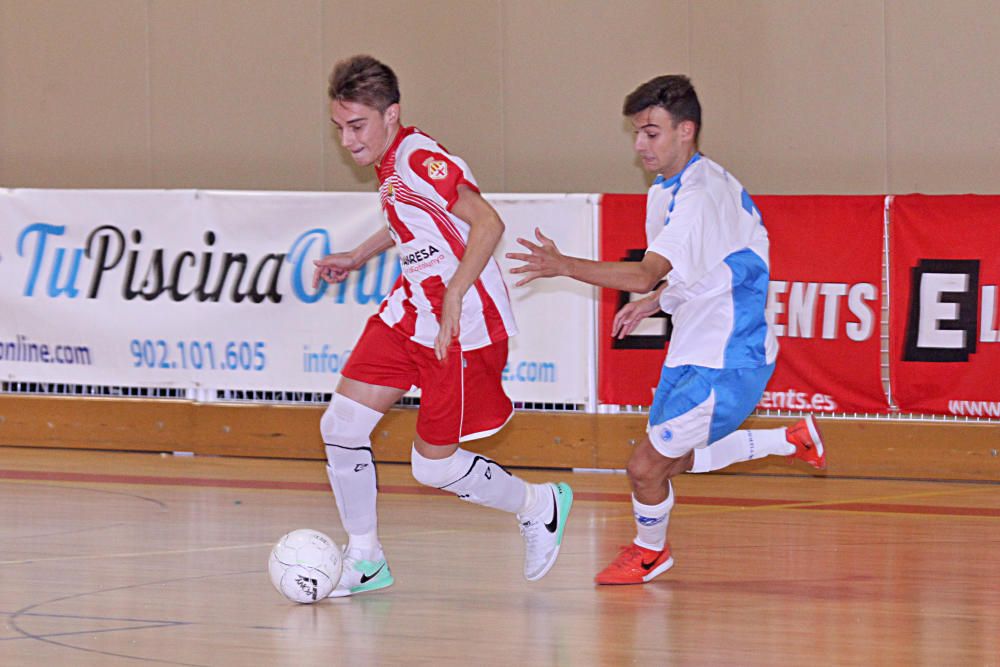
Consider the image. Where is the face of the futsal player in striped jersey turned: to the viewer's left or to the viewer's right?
to the viewer's left

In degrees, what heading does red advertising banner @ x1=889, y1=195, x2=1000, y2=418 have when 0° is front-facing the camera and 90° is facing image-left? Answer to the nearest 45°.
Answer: approximately 0°

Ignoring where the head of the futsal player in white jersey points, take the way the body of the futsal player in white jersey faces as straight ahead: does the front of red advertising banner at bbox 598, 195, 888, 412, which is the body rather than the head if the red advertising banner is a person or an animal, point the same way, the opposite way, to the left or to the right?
to the left

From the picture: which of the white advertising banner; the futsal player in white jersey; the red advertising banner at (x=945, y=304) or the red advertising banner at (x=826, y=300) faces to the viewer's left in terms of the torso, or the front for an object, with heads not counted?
the futsal player in white jersey

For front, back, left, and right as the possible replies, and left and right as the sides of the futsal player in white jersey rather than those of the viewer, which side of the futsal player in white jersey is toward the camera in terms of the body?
left

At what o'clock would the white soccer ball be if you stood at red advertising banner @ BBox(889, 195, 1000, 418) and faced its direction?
The white soccer ball is roughly at 1 o'clock from the red advertising banner.
